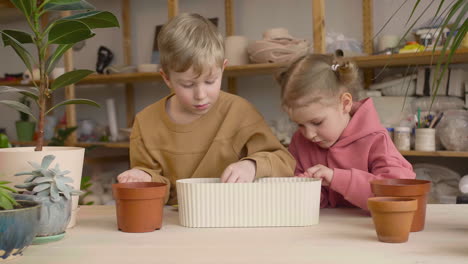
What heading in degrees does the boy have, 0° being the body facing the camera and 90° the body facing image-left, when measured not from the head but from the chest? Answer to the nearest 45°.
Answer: approximately 0°

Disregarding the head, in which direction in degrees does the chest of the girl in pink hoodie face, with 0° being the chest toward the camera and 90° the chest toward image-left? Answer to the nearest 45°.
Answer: approximately 45°

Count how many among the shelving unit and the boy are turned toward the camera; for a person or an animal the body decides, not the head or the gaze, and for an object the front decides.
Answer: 2

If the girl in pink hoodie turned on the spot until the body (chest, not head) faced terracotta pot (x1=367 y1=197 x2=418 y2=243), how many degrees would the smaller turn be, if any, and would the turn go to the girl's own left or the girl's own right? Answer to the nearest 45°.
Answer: approximately 45° to the girl's own left

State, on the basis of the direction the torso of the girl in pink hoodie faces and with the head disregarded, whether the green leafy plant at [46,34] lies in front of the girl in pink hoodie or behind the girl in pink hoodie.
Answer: in front
